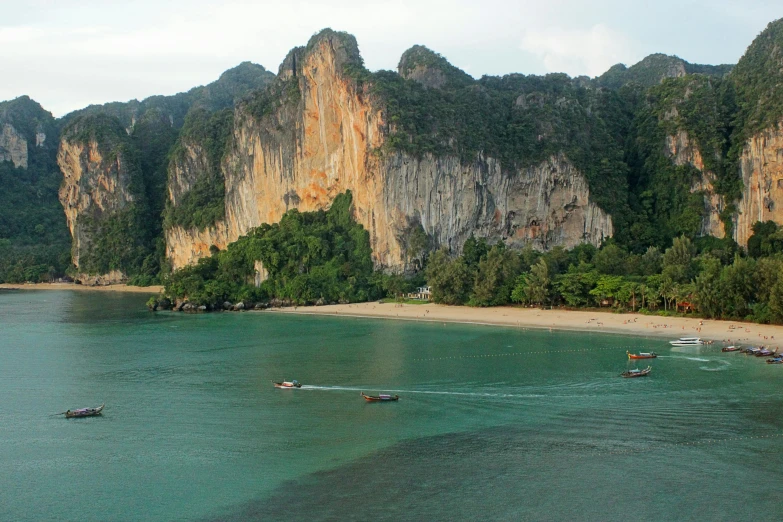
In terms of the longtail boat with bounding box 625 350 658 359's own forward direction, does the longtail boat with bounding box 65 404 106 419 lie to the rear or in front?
in front

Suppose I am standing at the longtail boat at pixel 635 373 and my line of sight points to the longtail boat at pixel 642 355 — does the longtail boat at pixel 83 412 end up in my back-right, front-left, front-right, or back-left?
back-left

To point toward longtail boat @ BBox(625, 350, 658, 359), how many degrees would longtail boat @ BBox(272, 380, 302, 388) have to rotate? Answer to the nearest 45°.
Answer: approximately 180°

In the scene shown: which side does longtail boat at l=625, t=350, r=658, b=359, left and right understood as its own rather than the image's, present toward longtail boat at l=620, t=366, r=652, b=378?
left

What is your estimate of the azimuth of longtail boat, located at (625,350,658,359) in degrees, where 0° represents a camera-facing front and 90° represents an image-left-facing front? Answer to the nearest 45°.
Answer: approximately 90°

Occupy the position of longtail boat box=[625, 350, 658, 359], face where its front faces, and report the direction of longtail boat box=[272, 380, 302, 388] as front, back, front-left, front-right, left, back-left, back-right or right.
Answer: front-left

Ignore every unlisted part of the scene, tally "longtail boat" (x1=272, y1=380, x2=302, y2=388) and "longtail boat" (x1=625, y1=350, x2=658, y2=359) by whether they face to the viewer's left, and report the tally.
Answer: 2

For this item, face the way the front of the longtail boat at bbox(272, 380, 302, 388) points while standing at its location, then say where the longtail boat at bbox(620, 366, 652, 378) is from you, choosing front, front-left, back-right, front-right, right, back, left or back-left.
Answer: back

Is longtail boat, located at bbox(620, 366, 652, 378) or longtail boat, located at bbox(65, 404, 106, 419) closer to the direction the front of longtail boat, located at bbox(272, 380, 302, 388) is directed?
the longtail boat, located at bbox(65, 404, 106, 419)

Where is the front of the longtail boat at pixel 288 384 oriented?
to the viewer's left

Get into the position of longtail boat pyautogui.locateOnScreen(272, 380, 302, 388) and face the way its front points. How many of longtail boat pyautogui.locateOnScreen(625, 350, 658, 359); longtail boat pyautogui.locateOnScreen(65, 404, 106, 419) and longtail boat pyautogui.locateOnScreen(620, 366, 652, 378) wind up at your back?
2
